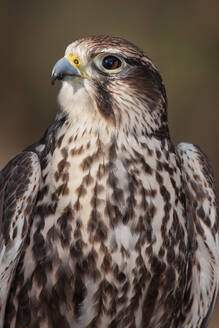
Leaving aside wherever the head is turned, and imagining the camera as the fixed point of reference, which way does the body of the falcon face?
toward the camera
